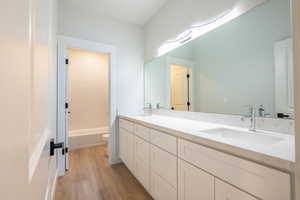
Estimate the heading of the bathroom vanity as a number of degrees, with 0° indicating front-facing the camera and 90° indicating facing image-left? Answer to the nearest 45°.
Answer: approximately 45°

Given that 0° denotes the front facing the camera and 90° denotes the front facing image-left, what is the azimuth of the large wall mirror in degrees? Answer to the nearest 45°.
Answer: approximately 45°

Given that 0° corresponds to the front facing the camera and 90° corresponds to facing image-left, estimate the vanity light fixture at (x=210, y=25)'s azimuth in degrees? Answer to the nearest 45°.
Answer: approximately 45°
